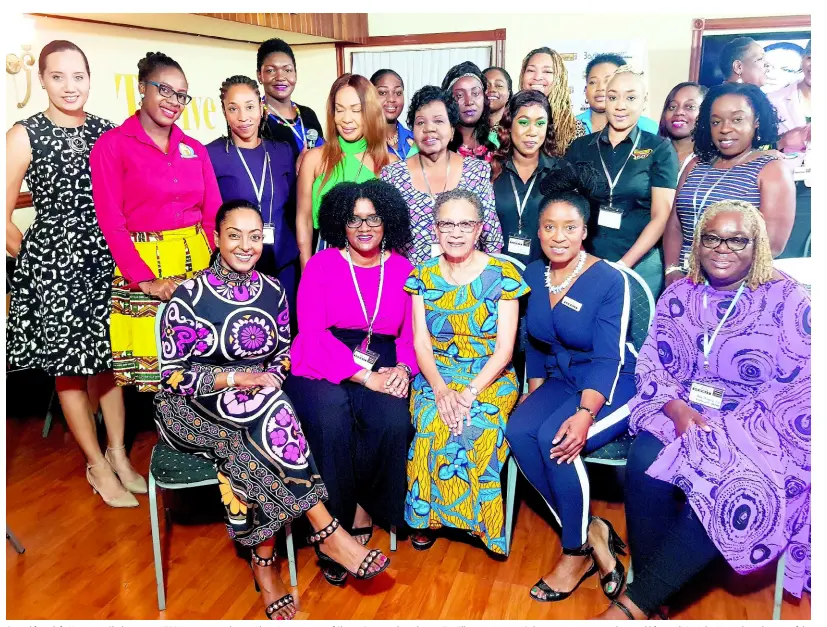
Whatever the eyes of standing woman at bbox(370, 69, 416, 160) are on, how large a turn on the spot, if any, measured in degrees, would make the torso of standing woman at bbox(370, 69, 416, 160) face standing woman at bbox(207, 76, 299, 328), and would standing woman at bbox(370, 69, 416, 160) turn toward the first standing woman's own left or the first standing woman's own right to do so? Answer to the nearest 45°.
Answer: approximately 45° to the first standing woman's own right

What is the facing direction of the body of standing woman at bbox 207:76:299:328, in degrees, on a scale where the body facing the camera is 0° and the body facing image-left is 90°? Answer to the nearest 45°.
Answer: approximately 0°

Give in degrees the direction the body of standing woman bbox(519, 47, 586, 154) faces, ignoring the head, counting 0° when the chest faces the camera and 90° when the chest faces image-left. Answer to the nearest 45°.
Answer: approximately 0°

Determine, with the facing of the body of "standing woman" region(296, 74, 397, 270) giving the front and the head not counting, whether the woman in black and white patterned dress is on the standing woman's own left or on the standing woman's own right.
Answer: on the standing woman's own right

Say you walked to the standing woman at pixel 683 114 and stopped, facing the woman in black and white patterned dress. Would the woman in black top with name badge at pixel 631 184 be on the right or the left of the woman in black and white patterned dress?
left

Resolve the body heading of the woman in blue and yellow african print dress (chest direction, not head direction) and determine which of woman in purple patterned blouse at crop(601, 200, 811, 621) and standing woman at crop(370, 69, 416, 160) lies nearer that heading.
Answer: the woman in purple patterned blouse

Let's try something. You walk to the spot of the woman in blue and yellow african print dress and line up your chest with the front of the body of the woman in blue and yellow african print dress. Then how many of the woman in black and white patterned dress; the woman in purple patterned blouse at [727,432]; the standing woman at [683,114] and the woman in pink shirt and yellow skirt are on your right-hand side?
2
